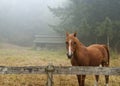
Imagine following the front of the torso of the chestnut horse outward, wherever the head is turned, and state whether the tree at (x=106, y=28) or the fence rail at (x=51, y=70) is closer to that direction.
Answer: the fence rail

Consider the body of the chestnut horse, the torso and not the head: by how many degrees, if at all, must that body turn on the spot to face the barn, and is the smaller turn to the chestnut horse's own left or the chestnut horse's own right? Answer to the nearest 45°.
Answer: approximately 135° to the chestnut horse's own right

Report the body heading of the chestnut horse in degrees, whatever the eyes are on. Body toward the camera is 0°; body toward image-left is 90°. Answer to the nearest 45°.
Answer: approximately 45°

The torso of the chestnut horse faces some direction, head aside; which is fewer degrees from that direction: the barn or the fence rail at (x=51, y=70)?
the fence rail

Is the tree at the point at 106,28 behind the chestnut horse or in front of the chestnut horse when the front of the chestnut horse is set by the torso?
behind
